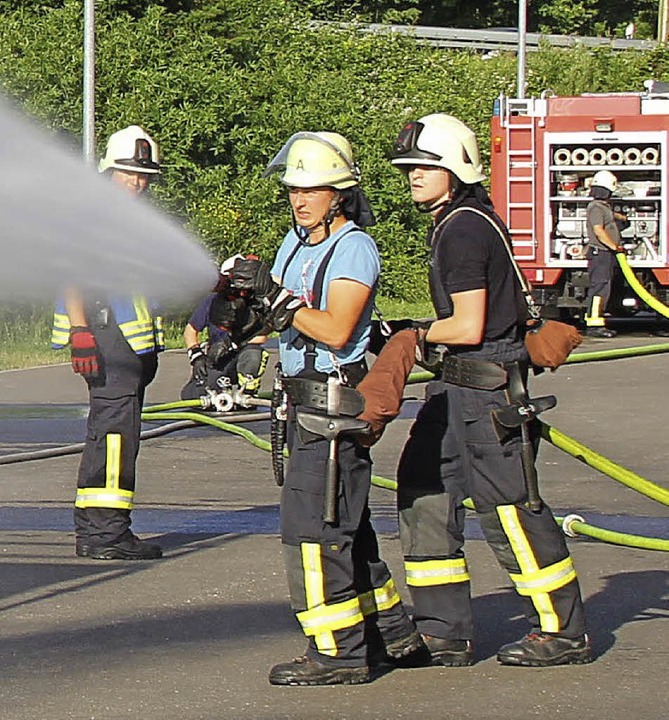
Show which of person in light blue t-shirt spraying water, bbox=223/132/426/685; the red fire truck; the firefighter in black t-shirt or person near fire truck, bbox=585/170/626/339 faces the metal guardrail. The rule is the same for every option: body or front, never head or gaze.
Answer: the red fire truck

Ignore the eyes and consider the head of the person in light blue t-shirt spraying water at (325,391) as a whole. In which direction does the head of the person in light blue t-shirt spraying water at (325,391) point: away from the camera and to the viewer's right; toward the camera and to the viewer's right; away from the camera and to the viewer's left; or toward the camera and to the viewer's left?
toward the camera and to the viewer's left

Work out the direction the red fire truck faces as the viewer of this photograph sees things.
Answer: facing away from the viewer

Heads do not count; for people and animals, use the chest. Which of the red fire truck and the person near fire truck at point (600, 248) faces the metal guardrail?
the red fire truck

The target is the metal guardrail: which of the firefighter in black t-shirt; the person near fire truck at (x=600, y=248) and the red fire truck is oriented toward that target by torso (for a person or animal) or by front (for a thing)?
the red fire truck

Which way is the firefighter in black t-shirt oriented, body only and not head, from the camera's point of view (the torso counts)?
to the viewer's left

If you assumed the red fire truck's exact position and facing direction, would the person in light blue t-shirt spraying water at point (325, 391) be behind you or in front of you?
behind

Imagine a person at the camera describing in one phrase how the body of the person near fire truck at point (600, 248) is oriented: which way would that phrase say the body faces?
to the viewer's right

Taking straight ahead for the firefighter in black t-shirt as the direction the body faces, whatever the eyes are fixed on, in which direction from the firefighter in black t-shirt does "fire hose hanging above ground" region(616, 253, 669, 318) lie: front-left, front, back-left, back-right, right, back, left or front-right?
right

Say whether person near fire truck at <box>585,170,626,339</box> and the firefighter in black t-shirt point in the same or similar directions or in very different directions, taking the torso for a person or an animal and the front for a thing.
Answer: very different directions

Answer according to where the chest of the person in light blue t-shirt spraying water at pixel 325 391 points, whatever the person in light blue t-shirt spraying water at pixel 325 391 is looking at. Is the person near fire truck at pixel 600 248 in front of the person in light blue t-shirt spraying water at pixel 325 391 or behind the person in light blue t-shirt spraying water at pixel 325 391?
behind

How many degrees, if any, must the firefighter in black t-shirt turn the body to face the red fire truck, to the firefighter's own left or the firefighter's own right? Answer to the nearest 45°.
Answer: approximately 90° to the firefighter's own right
